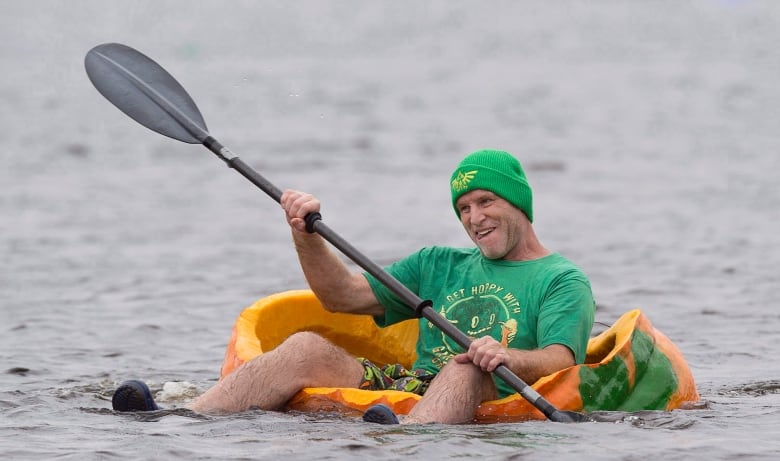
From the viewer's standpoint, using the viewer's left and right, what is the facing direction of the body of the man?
facing the viewer and to the left of the viewer

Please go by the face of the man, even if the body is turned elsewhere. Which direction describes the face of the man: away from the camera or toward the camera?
toward the camera
